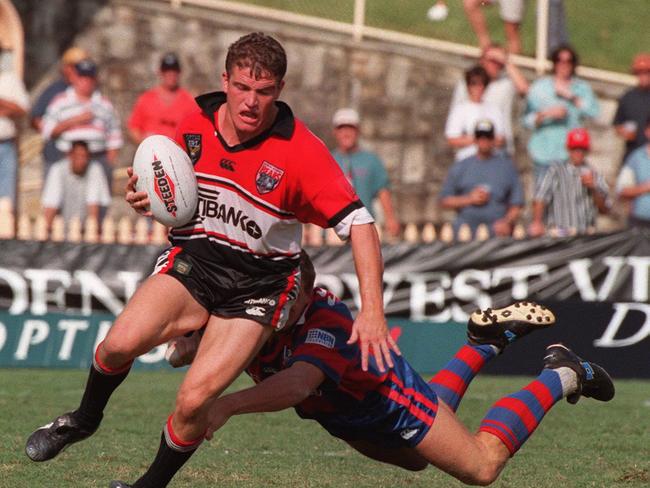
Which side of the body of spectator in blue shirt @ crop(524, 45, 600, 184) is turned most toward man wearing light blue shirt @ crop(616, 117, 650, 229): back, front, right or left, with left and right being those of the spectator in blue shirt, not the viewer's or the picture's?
left

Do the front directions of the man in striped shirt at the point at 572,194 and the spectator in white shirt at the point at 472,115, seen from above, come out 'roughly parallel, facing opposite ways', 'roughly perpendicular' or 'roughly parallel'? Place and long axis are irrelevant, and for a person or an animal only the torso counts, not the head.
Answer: roughly parallel

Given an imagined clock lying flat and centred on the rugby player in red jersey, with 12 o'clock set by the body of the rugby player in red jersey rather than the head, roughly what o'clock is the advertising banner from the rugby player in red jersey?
The advertising banner is roughly at 5 o'clock from the rugby player in red jersey.

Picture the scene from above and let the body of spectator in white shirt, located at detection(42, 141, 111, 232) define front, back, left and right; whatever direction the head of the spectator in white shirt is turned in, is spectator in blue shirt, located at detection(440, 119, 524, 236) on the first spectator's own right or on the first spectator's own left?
on the first spectator's own left

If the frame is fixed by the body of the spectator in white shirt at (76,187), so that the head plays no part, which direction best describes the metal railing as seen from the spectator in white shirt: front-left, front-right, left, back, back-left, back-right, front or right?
back-left

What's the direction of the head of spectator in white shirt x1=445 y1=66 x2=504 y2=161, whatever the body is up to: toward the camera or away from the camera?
toward the camera

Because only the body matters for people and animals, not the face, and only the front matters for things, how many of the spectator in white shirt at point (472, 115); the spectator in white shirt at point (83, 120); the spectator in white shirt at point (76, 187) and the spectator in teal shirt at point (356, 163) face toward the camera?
4

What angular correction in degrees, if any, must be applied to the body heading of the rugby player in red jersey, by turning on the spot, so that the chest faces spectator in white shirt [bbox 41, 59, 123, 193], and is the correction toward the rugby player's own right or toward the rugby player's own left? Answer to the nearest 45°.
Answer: approximately 135° to the rugby player's own right

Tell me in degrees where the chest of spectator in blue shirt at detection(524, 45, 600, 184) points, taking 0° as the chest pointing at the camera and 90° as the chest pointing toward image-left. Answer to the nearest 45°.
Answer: approximately 0°

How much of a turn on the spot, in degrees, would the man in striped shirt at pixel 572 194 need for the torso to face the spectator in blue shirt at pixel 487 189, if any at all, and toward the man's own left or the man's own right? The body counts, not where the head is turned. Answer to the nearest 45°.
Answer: approximately 90° to the man's own right

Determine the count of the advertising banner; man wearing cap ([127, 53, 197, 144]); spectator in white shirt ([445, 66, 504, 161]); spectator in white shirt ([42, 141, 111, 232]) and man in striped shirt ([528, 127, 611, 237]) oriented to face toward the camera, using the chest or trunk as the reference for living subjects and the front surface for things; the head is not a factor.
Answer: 5

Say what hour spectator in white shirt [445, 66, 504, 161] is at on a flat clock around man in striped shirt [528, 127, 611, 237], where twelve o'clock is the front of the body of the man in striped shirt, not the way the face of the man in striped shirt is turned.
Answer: The spectator in white shirt is roughly at 4 o'clock from the man in striped shirt.

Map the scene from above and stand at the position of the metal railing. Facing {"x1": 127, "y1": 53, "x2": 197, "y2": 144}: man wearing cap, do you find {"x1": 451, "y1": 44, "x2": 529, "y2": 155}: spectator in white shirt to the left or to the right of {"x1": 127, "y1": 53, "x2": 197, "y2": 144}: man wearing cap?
left

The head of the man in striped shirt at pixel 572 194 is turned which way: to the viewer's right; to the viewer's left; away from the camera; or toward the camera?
toward the camera

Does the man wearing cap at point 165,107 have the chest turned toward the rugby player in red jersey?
yes

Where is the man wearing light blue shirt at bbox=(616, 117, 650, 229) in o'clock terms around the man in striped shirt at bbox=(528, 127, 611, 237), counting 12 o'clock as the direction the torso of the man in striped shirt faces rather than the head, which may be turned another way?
The man wearing light blue shirt is roughly at 8 o'clock from the man in striped shirt.

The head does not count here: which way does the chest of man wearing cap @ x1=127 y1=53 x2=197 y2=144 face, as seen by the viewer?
toward the camera

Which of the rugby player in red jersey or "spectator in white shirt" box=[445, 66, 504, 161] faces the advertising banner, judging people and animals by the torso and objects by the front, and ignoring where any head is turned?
the spectator in white shirt

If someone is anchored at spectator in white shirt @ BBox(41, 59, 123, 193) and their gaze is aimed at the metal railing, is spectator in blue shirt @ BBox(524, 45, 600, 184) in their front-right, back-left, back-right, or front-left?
front-right

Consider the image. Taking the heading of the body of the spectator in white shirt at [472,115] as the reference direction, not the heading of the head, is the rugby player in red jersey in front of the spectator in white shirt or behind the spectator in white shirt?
in front

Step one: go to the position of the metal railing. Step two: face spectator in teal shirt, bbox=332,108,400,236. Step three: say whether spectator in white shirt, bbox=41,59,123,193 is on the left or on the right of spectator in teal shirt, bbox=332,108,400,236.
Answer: right
